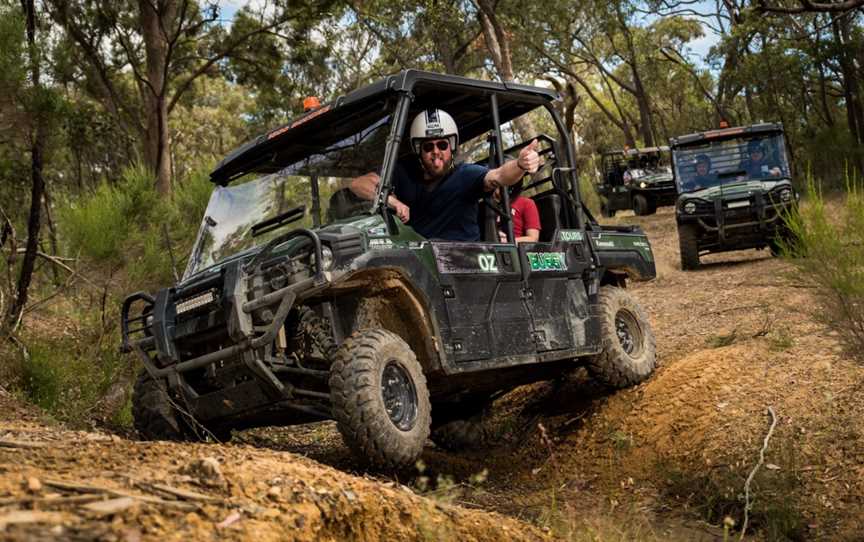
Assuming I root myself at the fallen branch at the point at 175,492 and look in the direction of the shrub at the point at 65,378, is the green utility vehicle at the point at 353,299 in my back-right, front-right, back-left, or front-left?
front-right

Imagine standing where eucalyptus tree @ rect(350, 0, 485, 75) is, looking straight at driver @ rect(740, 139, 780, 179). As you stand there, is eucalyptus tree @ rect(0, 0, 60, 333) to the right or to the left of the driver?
right

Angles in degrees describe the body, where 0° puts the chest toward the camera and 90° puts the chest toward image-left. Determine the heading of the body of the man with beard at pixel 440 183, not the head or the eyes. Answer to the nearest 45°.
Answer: approximately 0°

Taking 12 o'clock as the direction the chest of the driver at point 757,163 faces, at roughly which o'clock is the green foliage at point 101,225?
The green foliage is roughly at 1 o'clock from the driver.

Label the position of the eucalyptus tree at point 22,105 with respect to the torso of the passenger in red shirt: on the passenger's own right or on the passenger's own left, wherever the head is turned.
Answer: on the passenger's own right

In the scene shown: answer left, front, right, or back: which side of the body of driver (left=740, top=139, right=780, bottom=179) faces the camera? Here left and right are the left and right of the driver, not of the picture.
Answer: front

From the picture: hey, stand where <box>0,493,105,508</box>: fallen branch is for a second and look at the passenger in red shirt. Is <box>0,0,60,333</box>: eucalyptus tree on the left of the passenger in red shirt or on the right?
left

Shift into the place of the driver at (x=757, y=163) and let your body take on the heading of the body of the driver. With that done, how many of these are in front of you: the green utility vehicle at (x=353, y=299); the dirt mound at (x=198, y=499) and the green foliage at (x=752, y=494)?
3

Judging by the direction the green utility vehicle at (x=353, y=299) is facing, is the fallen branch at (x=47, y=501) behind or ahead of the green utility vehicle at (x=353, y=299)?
ahead

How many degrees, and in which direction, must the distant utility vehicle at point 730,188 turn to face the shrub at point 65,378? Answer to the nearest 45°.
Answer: approximately 45° to its right

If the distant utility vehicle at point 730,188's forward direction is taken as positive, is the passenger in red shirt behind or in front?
in front
